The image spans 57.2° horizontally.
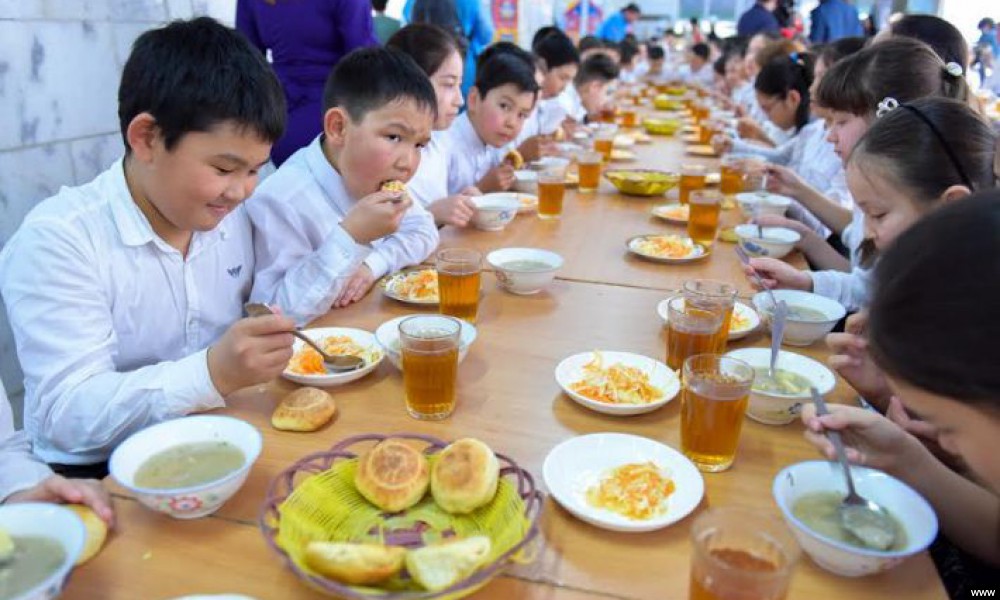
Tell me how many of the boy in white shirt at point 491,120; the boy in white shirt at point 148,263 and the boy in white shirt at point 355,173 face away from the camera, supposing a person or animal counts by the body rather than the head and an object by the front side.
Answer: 0

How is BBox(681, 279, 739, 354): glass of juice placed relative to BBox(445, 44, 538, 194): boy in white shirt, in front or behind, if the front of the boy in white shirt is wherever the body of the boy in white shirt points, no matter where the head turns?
in front

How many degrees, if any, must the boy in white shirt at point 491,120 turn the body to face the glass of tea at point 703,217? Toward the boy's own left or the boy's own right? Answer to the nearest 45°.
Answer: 0° — they already face it

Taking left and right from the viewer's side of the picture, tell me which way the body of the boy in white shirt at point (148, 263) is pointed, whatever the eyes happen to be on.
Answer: facing the viewer and to the right of the viewer

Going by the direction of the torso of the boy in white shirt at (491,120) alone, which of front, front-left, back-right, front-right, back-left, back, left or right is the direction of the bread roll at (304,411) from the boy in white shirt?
front-right

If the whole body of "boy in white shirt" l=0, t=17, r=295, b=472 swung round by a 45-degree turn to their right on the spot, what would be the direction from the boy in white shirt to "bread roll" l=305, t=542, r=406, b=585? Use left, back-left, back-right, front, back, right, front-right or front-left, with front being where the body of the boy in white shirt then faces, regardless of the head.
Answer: front

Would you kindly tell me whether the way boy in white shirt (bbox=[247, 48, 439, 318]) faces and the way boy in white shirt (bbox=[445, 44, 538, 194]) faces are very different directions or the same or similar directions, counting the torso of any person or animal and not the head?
same or similar directions

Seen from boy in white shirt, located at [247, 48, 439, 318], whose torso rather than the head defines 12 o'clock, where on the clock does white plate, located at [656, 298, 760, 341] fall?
The white plate is roughly at 12 o'clock from the boy in white shirt.

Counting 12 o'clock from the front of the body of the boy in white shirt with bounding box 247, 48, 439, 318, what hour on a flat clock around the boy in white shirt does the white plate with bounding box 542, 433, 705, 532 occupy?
The white plate is roughly at 1 o'clock from the boy in white shirt.

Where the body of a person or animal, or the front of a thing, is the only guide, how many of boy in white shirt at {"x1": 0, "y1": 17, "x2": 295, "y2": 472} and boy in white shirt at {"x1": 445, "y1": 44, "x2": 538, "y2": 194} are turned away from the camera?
0

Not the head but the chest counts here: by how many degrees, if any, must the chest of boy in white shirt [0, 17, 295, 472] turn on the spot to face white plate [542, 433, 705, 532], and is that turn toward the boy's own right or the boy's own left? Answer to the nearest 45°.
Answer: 0° — they already face it

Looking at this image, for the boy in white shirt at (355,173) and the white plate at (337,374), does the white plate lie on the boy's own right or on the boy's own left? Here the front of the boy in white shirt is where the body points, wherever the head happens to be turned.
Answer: on the boy's own right

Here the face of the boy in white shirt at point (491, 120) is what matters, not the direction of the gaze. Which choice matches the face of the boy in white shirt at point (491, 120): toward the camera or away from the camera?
toward the camera

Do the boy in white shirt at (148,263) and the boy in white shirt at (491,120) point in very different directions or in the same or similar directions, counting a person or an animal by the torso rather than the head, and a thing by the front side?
same or similar directions
